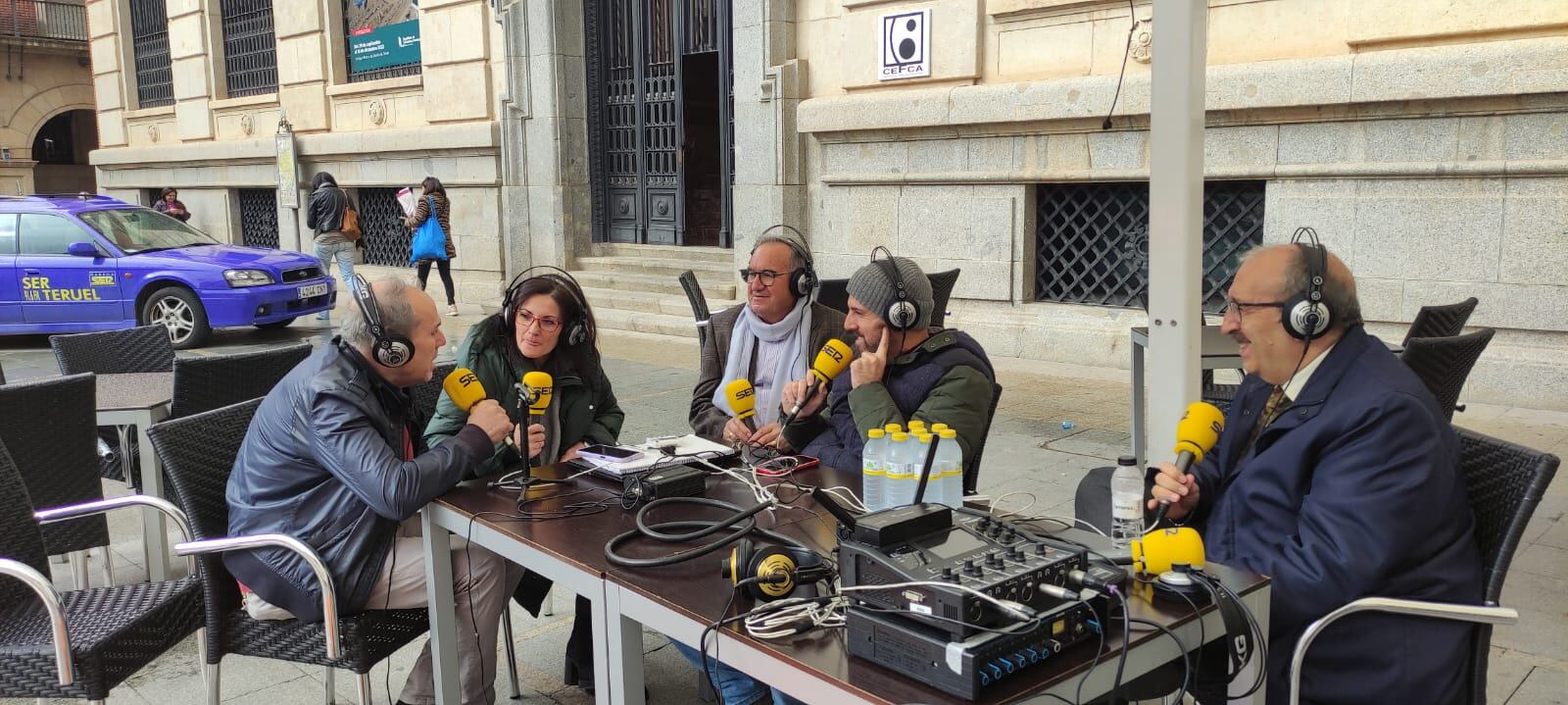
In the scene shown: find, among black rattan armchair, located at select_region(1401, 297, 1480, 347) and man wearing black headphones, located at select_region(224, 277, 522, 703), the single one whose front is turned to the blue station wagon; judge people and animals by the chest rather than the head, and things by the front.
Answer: the black rattan armchair

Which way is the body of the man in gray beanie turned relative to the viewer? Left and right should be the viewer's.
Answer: facing to the left of the viewer

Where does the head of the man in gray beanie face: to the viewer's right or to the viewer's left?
to the viewer's left

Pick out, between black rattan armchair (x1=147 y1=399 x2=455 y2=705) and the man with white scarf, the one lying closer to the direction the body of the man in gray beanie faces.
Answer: the black rattan armchair

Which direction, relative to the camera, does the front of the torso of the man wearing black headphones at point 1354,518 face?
to the viewer's left

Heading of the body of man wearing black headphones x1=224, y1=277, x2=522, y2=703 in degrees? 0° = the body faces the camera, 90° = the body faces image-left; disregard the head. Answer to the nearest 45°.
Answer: approximately 270°

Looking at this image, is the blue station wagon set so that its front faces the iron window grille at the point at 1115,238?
yes

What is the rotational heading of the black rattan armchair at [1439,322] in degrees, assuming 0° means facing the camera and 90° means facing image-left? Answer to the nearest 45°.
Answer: approximately 90°

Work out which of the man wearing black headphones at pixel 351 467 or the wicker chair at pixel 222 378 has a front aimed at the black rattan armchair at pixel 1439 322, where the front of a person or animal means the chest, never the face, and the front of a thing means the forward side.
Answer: the man wearing black headphones

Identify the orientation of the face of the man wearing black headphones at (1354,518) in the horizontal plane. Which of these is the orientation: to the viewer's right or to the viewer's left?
to the viewer's left

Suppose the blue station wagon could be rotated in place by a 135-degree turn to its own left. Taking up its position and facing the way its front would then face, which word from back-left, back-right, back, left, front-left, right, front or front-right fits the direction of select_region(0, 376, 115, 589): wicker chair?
back

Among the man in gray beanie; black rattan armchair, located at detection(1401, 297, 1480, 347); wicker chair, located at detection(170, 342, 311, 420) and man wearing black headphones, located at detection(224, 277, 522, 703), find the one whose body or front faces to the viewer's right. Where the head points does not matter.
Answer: the man wearing black headphones

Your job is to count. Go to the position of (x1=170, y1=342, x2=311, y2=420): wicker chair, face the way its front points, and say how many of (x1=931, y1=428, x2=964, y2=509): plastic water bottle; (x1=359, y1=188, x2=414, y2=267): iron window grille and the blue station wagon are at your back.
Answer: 1

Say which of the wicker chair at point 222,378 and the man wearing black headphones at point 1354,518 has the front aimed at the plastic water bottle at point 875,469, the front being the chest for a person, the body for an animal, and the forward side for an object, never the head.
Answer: the man wearing black headphones

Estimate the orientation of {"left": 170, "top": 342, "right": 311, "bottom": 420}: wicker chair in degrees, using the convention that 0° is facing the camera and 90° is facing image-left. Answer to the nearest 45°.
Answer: approximately 135°

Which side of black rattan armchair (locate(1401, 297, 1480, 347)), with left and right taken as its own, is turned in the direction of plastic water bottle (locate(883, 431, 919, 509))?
left

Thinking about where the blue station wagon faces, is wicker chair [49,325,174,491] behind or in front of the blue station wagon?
in front

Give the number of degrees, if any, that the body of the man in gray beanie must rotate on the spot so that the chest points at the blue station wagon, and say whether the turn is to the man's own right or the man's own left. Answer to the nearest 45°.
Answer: approximately 45° to the man's own right
